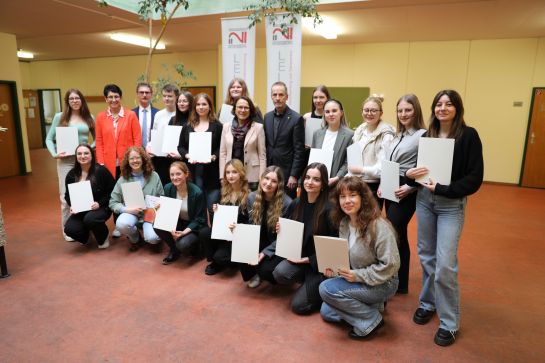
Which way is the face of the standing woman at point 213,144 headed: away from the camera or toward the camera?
toward the camera

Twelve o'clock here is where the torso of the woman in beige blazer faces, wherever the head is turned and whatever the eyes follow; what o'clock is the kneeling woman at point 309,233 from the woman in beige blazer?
The kneeling woman is roughly at 11 o'clock from the woman in beige blazer.

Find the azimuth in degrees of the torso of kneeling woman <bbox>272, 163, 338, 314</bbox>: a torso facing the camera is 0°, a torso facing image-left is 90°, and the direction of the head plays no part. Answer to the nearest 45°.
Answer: approximately 45°

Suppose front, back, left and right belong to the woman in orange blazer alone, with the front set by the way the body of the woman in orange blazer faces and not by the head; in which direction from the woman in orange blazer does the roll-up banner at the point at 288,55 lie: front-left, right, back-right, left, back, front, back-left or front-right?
left

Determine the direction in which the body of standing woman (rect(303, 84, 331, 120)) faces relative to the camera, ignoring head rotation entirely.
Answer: toward the camera

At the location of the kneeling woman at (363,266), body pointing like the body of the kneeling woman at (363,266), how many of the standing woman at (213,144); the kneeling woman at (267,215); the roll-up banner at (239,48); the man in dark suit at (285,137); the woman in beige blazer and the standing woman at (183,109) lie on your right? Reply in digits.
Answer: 6

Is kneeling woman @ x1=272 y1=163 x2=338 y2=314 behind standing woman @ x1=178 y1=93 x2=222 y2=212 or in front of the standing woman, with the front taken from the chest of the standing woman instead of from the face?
in front

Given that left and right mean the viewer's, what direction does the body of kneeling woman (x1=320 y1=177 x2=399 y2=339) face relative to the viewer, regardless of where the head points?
facing the viewer and to the left of the viewer

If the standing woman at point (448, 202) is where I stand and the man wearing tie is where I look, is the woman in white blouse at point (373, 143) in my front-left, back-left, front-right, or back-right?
front-right

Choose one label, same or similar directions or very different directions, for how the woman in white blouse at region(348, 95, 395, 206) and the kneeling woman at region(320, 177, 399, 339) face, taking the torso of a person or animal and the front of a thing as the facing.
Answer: same or similar directions

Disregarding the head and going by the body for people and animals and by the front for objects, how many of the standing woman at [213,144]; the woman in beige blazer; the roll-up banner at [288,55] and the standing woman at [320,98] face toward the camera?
4

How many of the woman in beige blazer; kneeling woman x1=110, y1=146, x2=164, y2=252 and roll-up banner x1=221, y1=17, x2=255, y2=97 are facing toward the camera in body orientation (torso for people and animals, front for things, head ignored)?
3

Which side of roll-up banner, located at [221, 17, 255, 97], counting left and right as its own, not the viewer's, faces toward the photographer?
front

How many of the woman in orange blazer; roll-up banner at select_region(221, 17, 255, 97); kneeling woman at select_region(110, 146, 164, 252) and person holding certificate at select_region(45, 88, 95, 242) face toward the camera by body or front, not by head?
4

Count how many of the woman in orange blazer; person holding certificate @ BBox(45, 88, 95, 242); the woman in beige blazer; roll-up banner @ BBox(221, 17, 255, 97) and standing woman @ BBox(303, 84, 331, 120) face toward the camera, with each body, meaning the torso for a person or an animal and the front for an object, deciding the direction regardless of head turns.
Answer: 5

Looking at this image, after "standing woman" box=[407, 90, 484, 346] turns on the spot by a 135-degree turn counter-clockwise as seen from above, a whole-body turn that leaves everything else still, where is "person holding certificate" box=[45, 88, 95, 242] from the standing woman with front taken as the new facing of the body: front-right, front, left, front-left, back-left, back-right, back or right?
back

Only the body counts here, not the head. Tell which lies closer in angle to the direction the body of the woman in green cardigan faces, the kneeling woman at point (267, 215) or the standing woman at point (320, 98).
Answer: the kneeling woman

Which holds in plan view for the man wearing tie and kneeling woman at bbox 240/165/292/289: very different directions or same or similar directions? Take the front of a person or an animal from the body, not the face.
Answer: same or similar directions
